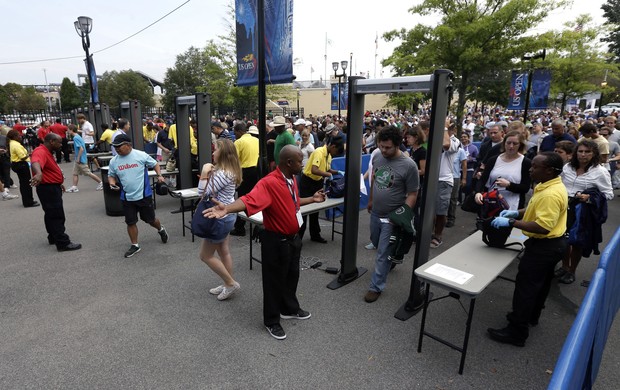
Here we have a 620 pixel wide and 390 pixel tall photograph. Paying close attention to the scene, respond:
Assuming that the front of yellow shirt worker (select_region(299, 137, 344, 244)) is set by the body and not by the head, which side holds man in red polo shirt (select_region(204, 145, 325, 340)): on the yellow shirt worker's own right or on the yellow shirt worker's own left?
on the yellow shirt worker's own right

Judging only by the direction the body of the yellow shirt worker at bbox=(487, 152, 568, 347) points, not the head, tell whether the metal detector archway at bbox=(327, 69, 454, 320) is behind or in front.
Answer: in front

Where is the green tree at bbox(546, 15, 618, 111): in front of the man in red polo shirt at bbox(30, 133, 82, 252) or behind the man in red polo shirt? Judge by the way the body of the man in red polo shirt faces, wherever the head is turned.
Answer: in front

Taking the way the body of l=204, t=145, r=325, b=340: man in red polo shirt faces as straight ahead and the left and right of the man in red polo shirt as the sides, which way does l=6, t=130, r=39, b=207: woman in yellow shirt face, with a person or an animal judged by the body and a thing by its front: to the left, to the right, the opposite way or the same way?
to the left

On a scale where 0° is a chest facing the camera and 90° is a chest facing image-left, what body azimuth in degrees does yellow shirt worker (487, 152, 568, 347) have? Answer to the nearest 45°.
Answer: approximately 90°

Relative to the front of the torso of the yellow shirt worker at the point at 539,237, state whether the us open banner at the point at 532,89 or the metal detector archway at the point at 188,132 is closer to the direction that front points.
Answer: the metal detector archway

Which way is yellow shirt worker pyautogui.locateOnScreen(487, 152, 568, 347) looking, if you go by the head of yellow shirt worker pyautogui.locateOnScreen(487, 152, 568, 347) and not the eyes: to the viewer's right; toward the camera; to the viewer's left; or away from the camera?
to the viewer's left

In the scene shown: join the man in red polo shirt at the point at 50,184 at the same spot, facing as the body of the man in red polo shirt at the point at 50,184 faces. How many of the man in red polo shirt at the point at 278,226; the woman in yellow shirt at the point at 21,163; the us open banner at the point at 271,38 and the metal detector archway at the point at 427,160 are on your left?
1

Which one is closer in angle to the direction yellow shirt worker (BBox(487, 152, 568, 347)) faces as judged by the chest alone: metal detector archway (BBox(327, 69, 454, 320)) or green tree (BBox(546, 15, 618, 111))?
the metal detector archway
